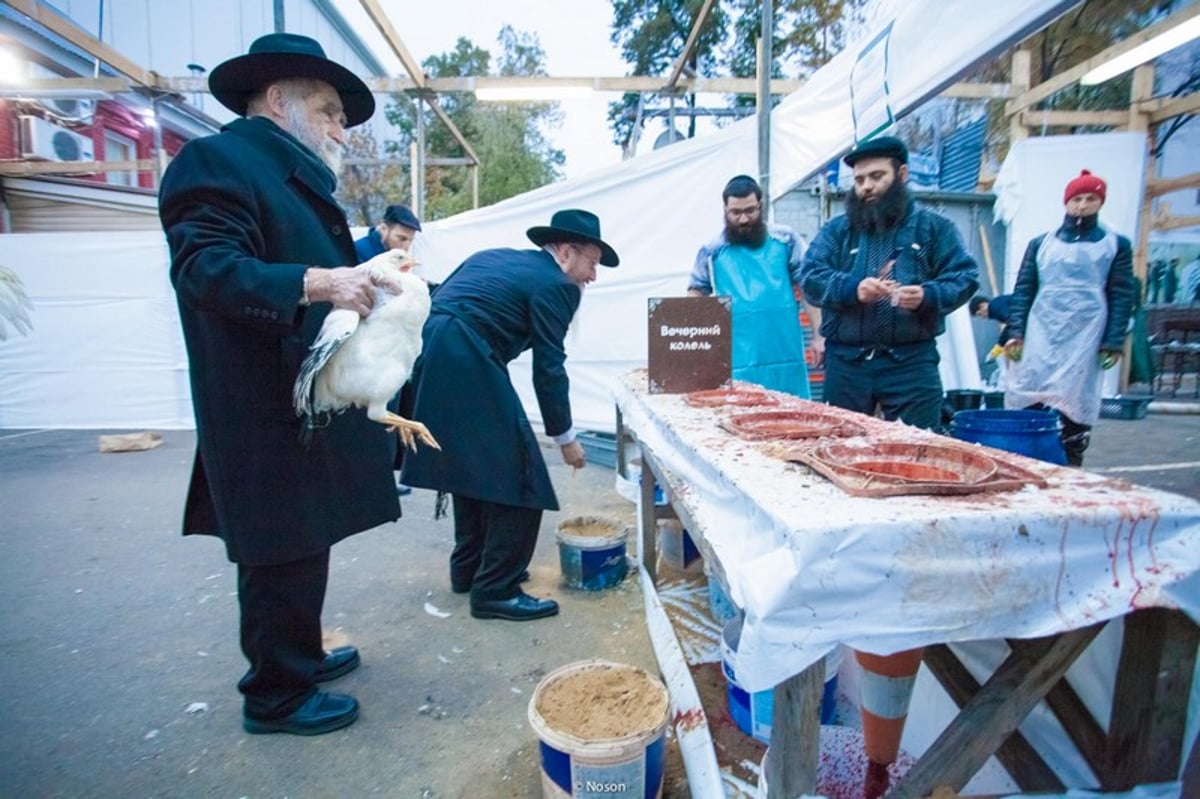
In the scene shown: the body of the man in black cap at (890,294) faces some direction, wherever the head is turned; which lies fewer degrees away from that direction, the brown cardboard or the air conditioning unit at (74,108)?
the brown cardboard

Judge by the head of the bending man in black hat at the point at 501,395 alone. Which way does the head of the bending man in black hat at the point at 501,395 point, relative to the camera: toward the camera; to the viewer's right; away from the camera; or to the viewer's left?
to the viewer's right

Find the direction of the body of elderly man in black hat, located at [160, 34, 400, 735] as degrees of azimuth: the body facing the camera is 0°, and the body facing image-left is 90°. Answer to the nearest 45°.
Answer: approximately 270°

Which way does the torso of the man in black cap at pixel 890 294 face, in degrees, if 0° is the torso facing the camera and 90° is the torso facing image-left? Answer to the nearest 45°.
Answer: approximately 0°

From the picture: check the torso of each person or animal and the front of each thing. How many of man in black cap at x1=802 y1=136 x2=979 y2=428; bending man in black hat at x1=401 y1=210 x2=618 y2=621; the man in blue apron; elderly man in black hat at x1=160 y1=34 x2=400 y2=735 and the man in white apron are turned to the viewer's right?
2

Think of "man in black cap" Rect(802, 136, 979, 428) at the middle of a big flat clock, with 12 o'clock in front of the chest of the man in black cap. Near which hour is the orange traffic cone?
The orange traffic cone is roughly at 12 o'clock from the man in black cap.

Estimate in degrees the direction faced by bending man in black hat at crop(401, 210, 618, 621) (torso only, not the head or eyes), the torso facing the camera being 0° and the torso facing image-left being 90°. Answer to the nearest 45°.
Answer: approximately 270°

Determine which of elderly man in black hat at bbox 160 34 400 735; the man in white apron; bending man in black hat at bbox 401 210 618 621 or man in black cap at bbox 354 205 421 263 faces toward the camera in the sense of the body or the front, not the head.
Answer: the man in white apron

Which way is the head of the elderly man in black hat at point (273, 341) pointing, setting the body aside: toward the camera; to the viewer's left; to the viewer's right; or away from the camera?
to the viewer's right
